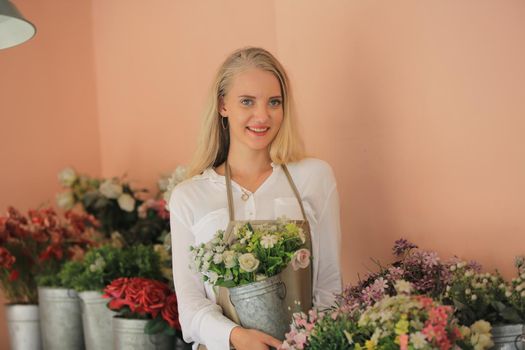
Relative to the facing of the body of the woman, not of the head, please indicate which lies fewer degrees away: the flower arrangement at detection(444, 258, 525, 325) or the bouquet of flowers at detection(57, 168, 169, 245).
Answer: the flower arrangement

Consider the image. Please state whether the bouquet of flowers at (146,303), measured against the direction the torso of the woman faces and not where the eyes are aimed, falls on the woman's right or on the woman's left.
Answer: on the woman's right

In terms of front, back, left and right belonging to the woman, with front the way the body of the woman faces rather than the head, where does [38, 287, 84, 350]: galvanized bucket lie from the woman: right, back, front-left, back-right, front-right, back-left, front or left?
back-right

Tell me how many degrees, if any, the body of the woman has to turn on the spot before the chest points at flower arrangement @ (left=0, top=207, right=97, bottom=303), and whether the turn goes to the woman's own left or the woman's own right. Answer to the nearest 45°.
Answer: approximately 135° to the woman's own right

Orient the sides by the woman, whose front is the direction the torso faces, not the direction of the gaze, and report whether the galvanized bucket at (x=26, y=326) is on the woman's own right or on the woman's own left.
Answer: on the woman's own right

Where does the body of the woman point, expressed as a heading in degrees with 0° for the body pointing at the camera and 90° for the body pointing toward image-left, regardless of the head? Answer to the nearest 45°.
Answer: approximately 0°

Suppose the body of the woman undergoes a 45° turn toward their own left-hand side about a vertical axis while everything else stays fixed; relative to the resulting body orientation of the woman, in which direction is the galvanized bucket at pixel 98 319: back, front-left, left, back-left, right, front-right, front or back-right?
back

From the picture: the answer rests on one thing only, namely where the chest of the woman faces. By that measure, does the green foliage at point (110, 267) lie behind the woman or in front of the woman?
behind

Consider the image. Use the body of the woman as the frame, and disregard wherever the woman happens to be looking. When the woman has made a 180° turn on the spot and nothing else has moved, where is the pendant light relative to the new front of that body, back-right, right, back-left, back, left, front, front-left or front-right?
left

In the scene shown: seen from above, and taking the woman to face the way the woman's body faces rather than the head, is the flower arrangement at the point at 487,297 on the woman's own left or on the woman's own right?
on the woman's own left
